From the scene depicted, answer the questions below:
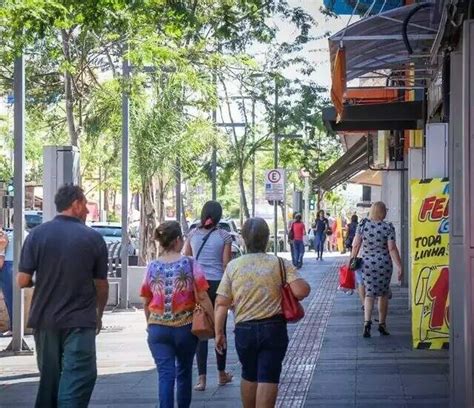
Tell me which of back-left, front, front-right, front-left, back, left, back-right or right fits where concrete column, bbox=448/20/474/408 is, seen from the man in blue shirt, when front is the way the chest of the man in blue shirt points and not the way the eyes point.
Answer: right

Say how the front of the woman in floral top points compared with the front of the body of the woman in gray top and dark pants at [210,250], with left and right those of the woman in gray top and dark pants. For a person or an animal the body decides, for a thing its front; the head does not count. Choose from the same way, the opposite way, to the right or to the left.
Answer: the same way

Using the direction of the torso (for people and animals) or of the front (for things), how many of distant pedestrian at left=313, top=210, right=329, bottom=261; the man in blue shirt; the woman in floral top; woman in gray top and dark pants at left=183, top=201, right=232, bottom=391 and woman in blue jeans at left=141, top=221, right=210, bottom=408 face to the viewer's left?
0

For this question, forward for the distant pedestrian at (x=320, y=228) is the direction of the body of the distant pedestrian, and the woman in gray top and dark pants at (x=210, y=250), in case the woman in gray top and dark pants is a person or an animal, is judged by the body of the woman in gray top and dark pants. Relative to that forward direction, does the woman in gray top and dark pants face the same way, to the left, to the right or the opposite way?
the opposite way

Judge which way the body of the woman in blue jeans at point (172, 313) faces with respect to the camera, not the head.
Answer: away from the camera

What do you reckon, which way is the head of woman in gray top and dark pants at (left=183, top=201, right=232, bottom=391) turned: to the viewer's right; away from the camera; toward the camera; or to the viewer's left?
away from the camera

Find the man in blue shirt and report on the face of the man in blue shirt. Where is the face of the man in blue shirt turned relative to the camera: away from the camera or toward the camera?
away from the camera

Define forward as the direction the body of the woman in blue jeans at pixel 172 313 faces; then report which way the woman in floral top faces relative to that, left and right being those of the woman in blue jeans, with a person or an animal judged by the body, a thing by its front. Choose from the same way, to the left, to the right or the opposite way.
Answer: the same way

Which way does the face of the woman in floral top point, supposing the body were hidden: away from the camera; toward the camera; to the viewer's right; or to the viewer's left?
away from the camera

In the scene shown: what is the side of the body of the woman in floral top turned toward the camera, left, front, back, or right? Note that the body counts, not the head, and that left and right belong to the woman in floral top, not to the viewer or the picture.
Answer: back

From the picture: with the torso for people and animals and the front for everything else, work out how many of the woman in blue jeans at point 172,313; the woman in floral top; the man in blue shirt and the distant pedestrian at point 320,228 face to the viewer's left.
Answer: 0

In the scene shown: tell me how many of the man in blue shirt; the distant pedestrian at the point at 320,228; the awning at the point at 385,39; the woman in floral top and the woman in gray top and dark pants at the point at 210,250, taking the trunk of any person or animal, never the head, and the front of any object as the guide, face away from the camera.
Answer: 3

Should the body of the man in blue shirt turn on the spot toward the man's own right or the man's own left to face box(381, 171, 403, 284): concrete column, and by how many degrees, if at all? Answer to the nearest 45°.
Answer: approximately 45° to the man's own right

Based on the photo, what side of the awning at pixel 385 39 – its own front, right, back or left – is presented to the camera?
left

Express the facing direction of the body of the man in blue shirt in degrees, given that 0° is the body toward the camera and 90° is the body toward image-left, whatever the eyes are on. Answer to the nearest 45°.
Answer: approximately 180°

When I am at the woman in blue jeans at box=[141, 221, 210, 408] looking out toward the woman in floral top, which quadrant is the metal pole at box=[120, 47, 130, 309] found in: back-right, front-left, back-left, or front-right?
back-left

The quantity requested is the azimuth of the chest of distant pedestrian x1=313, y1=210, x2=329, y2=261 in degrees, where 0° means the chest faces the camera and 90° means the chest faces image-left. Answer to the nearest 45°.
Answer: approximately 0°
